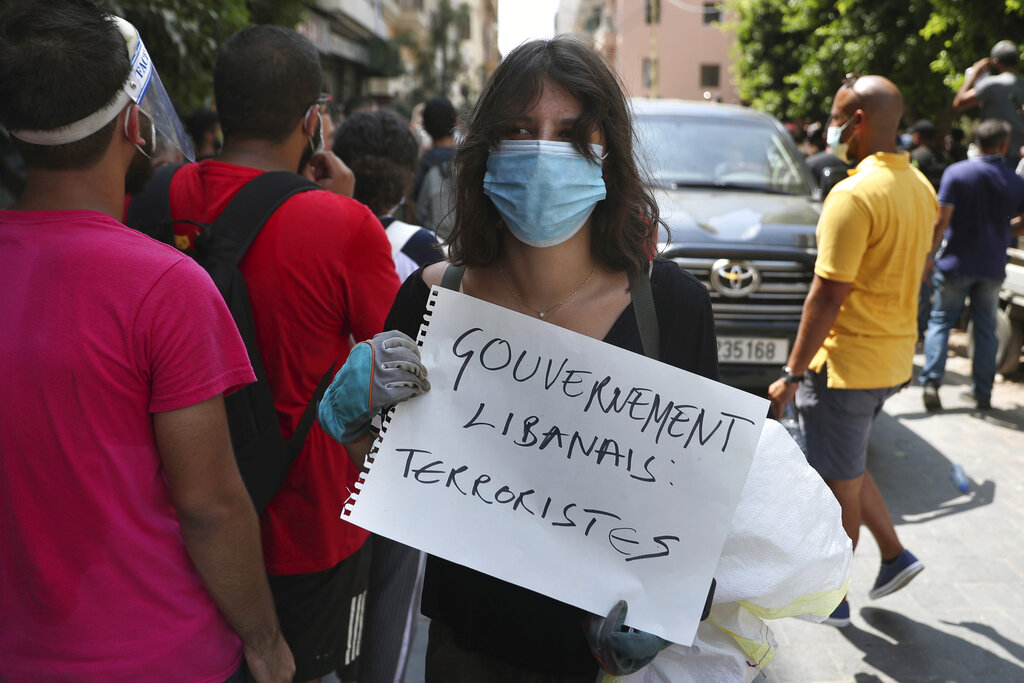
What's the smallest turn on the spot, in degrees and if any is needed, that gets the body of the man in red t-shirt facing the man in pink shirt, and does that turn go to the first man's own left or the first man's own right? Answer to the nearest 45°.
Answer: approximately 180°

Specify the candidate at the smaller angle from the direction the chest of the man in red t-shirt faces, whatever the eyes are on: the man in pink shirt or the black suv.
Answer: the black suv

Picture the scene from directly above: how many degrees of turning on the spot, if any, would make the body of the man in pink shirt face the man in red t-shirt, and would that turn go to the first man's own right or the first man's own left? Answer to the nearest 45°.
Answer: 0° — they already face them

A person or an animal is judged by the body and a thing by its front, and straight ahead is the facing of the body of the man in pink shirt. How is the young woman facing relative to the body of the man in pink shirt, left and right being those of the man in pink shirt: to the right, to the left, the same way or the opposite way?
the opposite way

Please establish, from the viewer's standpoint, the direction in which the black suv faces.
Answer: facing the viewer

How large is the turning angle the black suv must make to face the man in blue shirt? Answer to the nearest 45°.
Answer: approximately 45° to its left

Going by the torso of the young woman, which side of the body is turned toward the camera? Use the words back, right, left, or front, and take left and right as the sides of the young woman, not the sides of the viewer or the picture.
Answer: front

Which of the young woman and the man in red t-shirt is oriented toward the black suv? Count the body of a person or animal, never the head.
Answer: the man in red t-shirt

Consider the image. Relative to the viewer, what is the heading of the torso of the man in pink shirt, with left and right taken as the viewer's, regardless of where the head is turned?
facing away from the viewer and to the right of the viewer

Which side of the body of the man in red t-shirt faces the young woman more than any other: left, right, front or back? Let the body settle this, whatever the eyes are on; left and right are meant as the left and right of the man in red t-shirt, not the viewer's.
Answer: right

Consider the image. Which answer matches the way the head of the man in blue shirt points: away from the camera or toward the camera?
away from the camera

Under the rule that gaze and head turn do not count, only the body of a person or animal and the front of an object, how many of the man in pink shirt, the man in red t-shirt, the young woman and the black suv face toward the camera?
2

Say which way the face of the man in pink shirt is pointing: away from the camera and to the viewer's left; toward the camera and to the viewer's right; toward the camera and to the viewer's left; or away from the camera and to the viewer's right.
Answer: away from the camera and to the viewer's right

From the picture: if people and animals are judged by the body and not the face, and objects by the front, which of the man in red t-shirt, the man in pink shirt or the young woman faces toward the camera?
the young woman

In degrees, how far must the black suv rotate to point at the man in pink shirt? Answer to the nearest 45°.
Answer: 0° — it already faces them

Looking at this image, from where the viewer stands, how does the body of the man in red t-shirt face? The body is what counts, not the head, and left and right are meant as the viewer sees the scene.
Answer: facing away from the viewer and to the right of the viewer

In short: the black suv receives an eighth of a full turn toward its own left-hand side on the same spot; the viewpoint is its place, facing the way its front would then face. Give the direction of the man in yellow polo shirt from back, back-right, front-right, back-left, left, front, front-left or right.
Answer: front-right

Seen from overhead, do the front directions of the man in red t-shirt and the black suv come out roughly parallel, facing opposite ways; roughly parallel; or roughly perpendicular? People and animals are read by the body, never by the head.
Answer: roughly parallel, facing opposite ways
